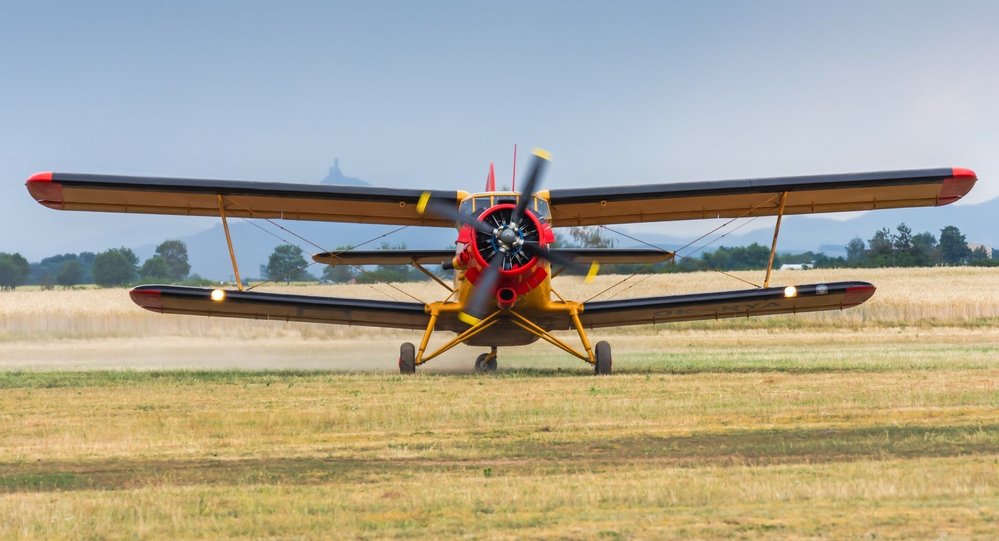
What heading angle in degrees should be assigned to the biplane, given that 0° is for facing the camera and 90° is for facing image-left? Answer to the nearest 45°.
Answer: approximately 0°
